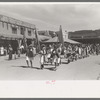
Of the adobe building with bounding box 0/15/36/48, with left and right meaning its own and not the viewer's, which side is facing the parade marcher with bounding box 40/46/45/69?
front

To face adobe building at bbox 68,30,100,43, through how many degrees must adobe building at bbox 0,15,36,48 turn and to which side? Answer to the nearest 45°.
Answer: approximately 45° to its left

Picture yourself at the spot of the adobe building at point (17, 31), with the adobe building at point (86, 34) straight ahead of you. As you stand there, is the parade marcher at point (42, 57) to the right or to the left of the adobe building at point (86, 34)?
right
